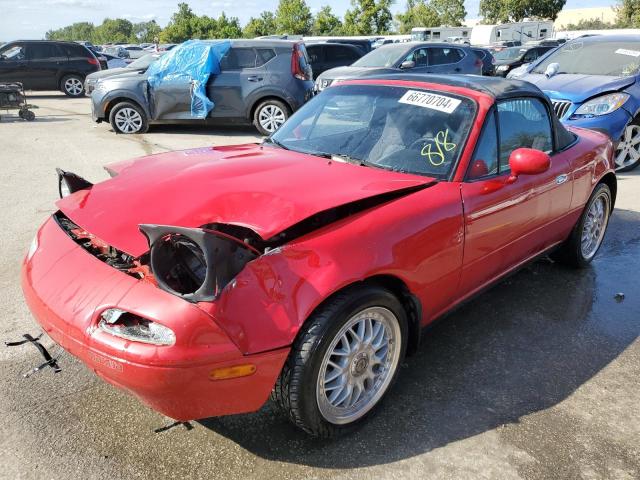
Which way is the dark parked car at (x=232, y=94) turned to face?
to the viewer's left

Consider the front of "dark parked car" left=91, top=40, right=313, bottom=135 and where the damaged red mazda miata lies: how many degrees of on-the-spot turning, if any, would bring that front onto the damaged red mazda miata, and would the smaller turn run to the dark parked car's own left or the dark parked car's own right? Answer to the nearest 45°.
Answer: approximately 90° to the dark parked car's own left

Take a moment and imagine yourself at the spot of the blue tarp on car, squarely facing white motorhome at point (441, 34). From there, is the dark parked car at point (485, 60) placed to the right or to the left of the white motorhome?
right

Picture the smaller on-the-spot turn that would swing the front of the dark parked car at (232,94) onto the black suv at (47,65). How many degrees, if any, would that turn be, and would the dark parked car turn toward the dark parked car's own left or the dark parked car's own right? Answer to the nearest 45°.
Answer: approximately 45° to the dark parked car's own right

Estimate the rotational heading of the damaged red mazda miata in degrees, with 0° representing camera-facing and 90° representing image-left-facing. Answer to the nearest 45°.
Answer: approximately 45°

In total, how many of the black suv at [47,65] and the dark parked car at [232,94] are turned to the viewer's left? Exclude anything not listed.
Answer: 2

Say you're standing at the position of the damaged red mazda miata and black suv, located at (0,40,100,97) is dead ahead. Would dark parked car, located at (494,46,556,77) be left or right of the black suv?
right

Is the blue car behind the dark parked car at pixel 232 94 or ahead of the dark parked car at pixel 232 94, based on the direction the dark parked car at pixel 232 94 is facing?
behind

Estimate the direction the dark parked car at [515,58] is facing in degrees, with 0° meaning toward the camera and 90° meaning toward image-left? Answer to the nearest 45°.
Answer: approximately 45°

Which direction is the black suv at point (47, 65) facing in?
to the viewer's left
